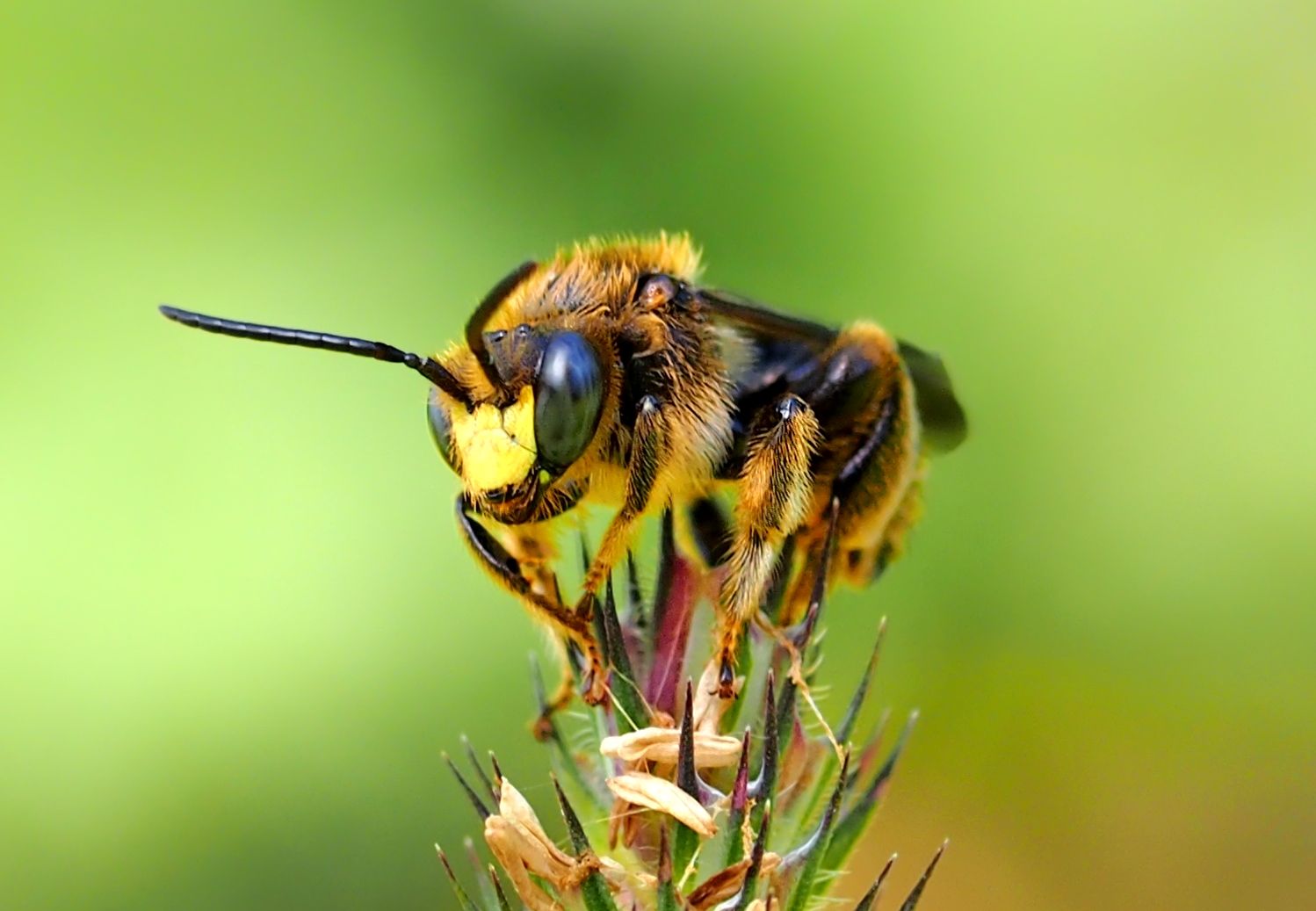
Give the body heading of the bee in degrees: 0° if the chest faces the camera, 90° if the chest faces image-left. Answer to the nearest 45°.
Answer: approximately 45°

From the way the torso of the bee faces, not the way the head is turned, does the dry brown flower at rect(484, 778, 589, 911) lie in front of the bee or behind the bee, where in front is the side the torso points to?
in front
